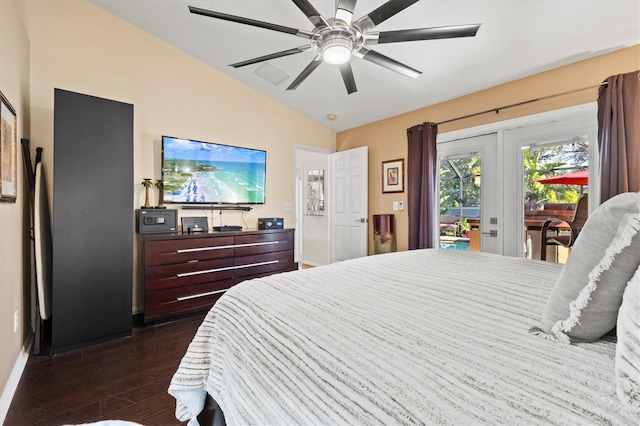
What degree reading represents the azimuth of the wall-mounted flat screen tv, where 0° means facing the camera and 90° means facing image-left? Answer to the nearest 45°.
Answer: approximately 315°

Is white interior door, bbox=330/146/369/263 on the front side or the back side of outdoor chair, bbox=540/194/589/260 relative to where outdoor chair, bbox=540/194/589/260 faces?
on the front side

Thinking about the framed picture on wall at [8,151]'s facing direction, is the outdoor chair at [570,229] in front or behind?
in front

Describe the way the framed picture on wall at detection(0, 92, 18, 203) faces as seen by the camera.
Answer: facing to the right of the viewer

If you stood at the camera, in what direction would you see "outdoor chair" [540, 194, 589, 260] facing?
facing to the left of the viewer

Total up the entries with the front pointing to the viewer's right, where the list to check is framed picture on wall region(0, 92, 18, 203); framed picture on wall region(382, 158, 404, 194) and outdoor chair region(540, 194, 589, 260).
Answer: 1

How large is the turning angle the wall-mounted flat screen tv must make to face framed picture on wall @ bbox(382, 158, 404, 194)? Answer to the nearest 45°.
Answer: approximately 45° to its left

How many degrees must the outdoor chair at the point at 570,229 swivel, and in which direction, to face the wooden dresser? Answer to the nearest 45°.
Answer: approximately 45° to its left
